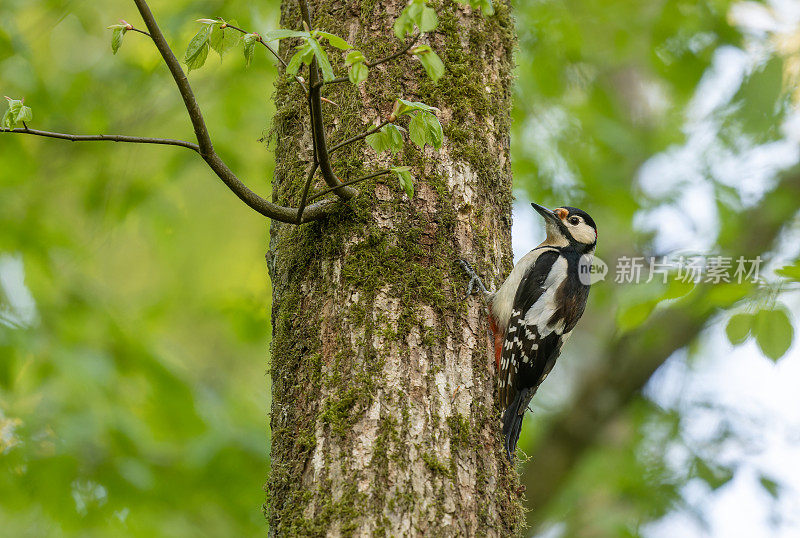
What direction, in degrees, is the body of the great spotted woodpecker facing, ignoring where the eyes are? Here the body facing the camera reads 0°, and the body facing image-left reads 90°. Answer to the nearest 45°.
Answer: approximately 90°
